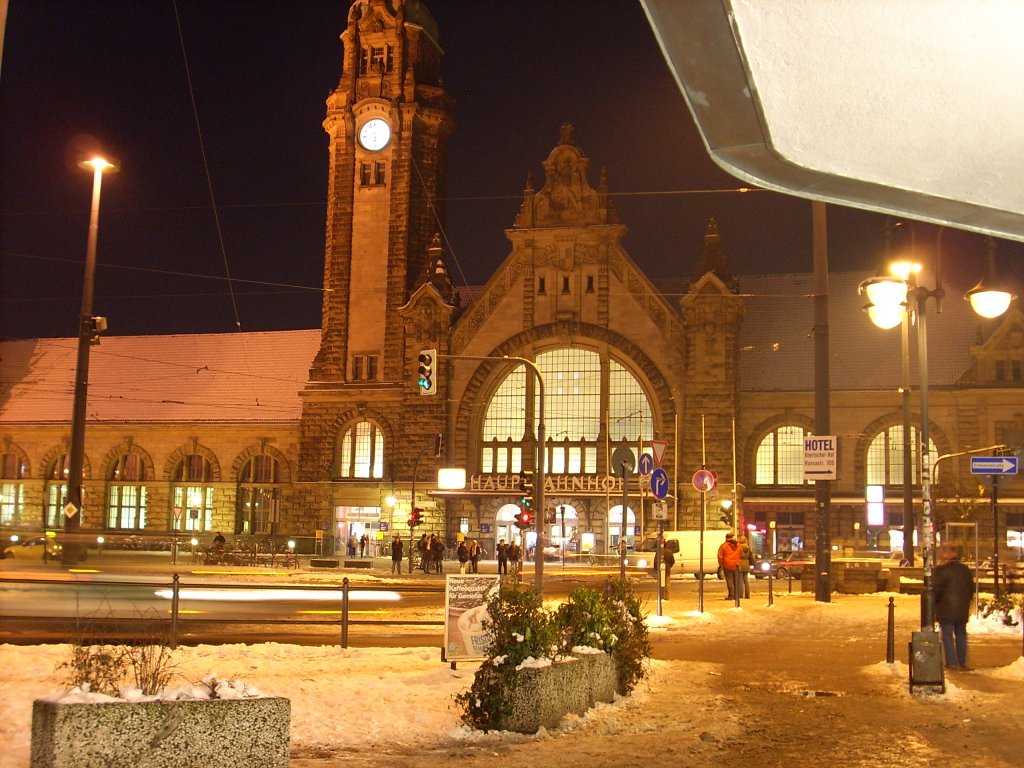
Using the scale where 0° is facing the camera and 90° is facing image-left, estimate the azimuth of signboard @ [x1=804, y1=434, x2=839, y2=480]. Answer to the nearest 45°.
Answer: approximately 0°

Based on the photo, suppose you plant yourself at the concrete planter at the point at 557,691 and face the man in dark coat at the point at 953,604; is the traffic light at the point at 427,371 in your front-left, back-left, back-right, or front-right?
front-left

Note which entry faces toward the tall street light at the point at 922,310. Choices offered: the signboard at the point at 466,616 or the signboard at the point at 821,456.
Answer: the signboard at the point at 821,456

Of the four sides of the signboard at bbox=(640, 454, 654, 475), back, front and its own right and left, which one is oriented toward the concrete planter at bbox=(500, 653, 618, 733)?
front

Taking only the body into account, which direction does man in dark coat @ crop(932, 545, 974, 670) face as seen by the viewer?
away from the camera

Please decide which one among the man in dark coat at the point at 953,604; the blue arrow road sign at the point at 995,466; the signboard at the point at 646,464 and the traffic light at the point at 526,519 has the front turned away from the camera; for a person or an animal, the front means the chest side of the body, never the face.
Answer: the man in dark coat

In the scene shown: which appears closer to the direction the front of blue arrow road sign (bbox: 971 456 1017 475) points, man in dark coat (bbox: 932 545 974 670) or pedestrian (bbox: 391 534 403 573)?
the man in dark coat

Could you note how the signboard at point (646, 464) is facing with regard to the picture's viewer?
facing the viewer

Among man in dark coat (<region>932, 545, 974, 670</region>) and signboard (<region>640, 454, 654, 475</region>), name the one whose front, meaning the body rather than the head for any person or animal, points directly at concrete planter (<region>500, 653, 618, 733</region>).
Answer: the signboard

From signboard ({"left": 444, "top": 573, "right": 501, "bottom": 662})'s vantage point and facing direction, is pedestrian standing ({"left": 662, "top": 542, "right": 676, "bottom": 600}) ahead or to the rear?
to the rear

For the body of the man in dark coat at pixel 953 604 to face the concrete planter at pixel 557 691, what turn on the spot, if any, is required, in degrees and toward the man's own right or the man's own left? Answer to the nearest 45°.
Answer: approximately 135° to the man's own left

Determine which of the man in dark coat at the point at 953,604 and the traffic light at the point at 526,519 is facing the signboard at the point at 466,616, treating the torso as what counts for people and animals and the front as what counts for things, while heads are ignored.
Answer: the traffic light

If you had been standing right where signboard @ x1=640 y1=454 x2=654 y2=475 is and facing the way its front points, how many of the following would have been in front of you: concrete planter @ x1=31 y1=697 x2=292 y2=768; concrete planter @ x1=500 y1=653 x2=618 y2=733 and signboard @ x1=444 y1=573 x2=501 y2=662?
3

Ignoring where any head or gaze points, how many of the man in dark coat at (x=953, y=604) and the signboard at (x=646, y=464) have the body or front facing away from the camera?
1

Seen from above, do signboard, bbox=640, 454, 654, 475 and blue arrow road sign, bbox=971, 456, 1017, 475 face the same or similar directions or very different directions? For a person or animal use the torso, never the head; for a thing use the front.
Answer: same or similar directions

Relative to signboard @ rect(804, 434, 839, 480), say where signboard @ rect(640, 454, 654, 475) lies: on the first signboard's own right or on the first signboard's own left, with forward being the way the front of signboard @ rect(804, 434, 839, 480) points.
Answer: on the first signboard's own right

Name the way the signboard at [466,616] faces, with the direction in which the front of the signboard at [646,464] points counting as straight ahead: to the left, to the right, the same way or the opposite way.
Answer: the same way

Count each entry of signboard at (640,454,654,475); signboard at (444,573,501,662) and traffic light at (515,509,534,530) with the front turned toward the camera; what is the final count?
3

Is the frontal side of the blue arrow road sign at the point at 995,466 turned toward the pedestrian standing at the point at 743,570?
no

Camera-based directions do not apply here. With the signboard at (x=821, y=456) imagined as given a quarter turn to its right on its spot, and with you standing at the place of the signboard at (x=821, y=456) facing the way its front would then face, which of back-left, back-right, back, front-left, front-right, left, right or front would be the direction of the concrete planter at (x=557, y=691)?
left
